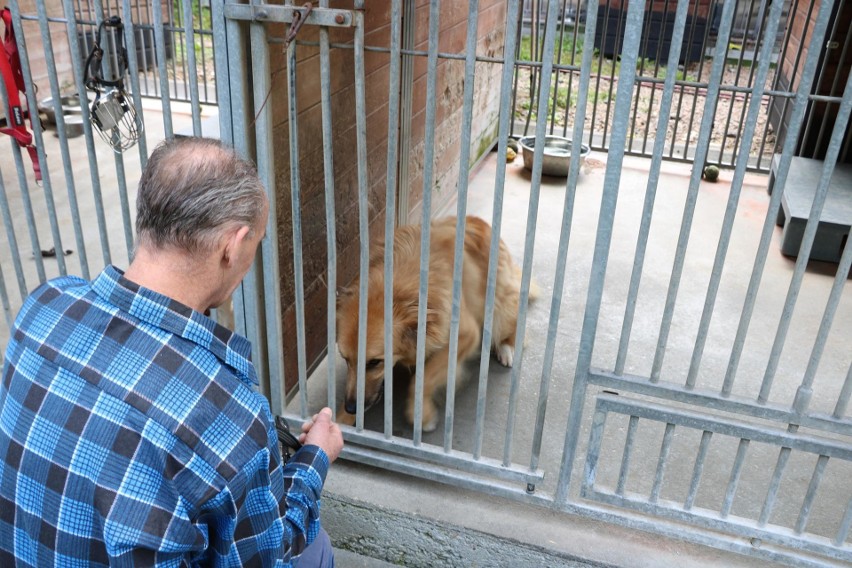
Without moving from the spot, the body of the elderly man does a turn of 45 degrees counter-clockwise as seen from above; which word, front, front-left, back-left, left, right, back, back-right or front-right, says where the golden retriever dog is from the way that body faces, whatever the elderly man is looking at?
front-right

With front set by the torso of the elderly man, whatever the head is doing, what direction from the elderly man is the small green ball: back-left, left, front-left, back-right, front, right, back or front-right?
front

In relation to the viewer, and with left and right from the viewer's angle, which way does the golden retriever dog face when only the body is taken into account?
facing the viewer and to the left of the viewer

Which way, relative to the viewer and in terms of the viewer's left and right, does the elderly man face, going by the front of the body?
facing away from the viewer and to the right of the viewer

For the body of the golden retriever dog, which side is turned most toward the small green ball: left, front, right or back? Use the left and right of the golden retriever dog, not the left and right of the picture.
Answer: back

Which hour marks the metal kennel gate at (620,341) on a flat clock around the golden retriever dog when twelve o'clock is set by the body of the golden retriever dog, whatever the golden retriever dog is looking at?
The metal kennel gate is roughly at 9 o'clock from the golden retriever dog.

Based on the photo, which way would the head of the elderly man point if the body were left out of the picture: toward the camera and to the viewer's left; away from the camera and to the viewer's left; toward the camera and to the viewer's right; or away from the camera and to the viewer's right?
away from the camera and to the viewer's right

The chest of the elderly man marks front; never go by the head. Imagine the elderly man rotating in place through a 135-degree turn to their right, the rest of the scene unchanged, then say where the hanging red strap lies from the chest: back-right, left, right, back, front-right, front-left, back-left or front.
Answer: back

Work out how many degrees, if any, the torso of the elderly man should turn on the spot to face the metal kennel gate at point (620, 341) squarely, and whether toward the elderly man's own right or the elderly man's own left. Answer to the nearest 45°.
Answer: approximately 45° to the elderly man's own right

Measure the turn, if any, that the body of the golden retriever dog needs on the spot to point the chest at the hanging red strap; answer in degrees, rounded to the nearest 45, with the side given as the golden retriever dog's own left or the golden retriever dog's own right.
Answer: approximately 45° to the golden retriever dog's own right

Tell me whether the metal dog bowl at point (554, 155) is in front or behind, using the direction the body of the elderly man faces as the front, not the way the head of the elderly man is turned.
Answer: in front

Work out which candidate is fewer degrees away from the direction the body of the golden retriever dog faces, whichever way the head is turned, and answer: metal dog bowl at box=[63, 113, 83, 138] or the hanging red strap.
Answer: the hanging red strap
